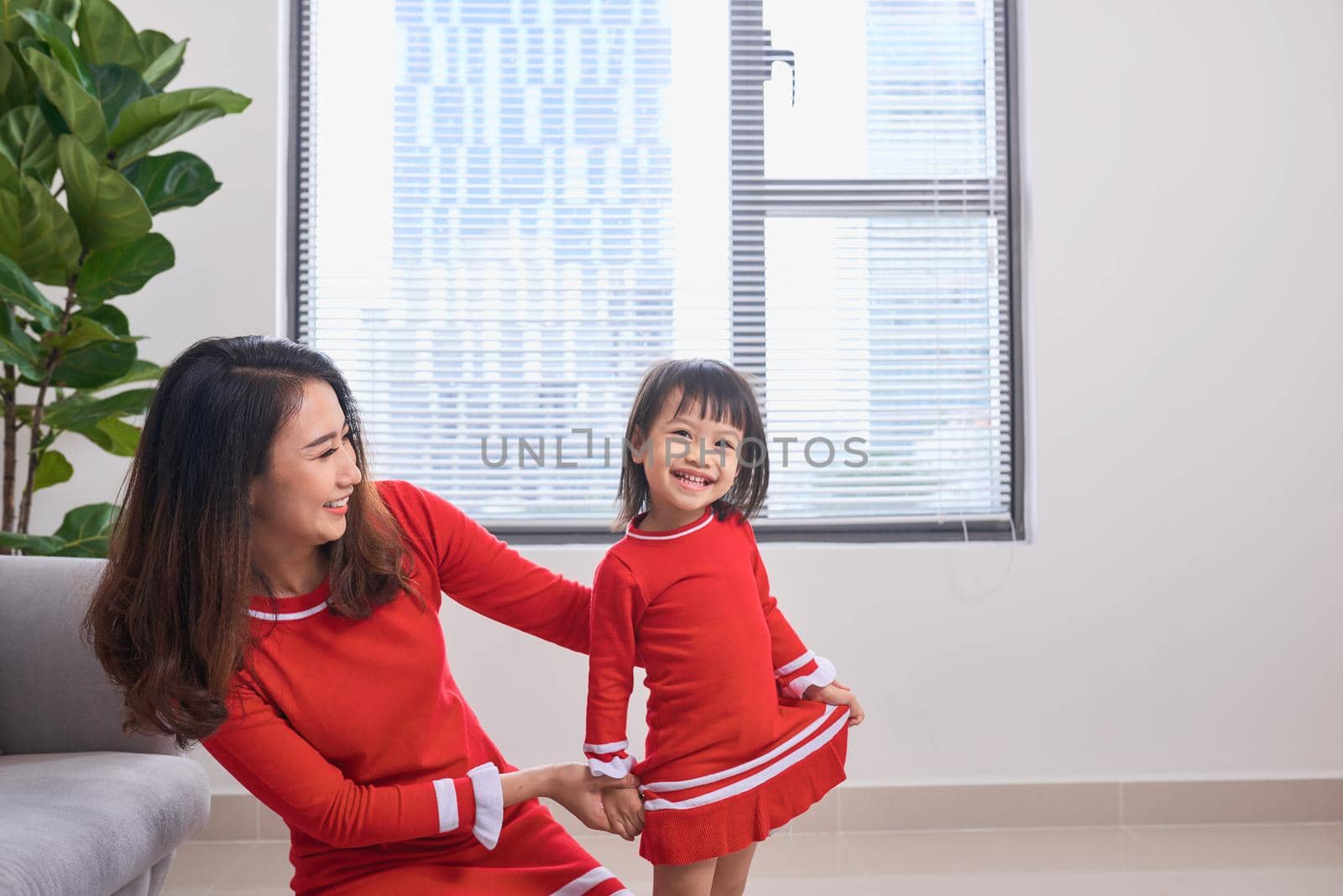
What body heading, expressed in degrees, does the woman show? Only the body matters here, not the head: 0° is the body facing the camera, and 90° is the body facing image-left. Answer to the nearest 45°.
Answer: approximately 315°

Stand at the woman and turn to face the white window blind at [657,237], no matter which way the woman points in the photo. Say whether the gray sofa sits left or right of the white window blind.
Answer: left

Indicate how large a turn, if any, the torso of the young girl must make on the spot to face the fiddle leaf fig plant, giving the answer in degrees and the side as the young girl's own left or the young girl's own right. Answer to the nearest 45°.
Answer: approximately 180°

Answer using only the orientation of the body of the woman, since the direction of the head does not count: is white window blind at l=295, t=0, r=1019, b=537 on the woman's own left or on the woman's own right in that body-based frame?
on the woman's own left
